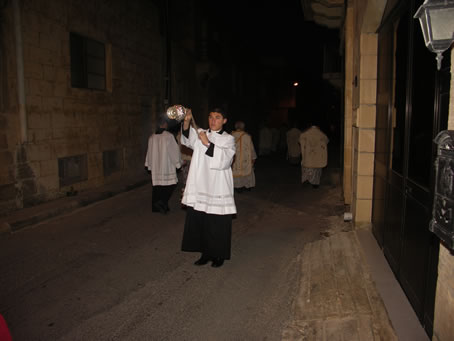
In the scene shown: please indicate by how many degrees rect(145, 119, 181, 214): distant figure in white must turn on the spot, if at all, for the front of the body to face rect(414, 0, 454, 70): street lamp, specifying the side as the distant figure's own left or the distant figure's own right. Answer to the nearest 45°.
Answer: approximately 180°

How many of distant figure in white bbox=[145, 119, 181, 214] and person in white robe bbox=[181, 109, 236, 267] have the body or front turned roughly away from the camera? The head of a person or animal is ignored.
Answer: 1

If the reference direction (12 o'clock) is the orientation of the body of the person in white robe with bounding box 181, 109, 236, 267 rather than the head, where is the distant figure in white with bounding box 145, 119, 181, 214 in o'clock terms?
The distant figure in white is roughly at 4 o'clock from the person in white robe.

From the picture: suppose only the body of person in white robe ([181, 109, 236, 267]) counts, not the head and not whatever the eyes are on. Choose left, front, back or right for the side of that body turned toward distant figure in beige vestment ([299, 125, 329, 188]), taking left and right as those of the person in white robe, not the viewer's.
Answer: back

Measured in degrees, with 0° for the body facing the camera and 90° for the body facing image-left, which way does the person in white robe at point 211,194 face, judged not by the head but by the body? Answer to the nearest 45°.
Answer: approximately 45°

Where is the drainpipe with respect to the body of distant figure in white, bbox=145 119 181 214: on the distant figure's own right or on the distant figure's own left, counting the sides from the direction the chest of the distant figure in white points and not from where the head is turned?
on the distant figure's own left

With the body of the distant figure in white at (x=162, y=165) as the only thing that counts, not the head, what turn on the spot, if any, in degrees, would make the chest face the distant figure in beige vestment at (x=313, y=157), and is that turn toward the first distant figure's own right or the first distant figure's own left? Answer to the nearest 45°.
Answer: approximately 45° to the first distant figure's own right

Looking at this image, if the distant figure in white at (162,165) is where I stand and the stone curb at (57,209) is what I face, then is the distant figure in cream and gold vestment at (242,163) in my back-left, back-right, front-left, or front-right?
back-right

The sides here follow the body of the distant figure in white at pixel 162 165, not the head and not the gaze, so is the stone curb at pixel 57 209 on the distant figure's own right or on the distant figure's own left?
on the distant figure's own left

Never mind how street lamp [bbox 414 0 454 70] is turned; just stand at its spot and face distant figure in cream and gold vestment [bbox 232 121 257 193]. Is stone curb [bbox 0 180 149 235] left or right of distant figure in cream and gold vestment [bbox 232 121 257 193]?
left

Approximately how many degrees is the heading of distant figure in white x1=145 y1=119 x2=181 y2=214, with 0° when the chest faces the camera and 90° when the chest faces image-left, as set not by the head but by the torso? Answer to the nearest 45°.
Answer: approximately 180°

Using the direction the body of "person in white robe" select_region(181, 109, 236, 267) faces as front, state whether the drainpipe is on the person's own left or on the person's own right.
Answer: on the person's own right

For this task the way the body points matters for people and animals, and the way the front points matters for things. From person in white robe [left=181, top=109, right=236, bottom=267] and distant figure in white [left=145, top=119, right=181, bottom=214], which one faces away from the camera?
the distant figure in white

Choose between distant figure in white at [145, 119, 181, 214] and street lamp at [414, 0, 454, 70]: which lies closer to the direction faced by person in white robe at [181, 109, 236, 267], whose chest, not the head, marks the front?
the street lamp
